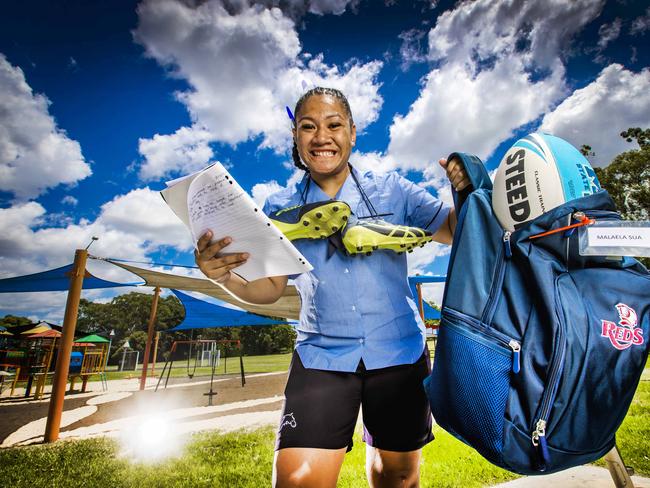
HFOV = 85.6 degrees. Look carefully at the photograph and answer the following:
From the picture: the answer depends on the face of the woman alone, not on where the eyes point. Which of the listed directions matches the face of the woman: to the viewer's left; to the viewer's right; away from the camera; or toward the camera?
toward the camera

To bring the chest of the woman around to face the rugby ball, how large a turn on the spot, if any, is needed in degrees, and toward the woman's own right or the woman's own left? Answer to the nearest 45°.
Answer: approximately 45° to the woman's own left

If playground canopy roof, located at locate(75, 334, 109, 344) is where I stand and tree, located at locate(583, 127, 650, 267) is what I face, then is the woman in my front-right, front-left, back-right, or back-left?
front-right

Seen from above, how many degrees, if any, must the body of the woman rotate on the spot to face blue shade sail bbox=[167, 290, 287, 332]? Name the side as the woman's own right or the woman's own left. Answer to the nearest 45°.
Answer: approximately 180°

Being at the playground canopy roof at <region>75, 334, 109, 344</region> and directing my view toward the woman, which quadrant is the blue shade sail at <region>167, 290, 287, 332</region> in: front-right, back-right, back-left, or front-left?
front-left

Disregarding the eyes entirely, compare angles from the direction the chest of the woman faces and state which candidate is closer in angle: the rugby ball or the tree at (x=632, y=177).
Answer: the rugby ball

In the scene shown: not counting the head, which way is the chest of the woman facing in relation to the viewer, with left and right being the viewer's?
facing the viewer

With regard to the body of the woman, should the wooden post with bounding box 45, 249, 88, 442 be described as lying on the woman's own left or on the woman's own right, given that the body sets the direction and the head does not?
on the woman's own right

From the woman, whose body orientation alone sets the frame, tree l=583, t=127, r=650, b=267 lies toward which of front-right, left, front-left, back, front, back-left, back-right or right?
back-left

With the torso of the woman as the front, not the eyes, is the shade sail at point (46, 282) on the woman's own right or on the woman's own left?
on the woman's own right

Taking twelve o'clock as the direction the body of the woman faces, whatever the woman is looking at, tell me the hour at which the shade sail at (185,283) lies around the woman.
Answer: The shade sail is roughly at 5 o'clock from the woman.
